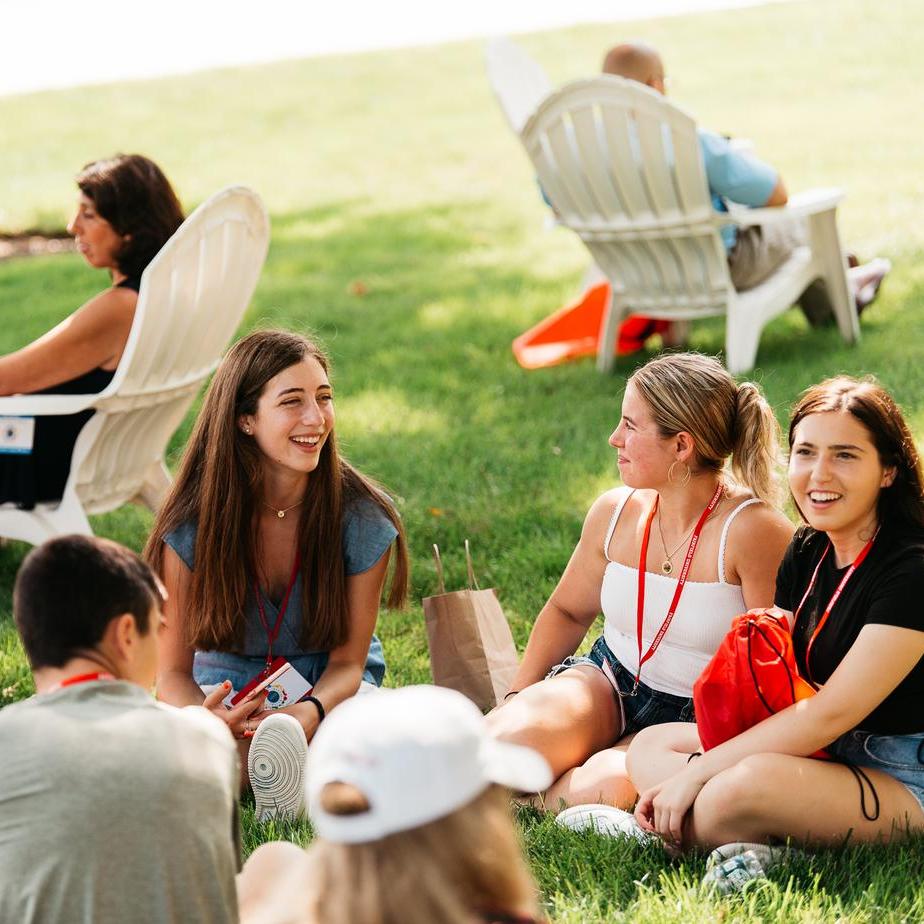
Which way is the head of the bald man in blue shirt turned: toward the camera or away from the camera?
away from the camera

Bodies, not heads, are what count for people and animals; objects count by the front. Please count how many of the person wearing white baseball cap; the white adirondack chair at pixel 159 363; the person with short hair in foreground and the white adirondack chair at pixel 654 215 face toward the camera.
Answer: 0

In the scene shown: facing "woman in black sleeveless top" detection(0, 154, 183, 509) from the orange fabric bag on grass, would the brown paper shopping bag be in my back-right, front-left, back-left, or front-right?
front-left

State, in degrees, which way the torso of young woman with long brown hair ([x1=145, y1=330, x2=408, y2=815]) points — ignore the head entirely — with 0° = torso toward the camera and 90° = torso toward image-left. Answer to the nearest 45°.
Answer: approximately 0°

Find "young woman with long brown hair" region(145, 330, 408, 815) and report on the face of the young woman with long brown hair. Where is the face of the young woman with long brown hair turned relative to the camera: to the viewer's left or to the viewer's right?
to the viewer's right

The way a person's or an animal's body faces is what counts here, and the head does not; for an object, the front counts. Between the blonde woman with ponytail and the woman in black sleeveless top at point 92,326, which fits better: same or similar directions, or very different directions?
same or similar directions

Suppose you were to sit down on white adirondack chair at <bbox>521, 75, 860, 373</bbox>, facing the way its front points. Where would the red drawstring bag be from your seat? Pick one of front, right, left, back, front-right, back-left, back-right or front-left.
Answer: back-right

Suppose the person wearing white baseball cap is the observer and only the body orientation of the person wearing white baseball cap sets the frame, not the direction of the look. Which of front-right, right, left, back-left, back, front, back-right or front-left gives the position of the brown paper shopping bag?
front-left

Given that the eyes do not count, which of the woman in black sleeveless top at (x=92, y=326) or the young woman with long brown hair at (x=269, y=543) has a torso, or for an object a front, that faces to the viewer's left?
the woman in black sleeveless top

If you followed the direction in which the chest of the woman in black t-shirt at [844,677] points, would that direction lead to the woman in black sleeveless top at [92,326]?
no

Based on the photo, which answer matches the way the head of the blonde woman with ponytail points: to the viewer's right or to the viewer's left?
to the viewer's left

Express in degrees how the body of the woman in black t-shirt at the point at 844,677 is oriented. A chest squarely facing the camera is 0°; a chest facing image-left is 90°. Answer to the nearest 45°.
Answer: approximately 45°

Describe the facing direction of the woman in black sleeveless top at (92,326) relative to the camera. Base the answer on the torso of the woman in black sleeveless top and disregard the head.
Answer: to the viewer's left

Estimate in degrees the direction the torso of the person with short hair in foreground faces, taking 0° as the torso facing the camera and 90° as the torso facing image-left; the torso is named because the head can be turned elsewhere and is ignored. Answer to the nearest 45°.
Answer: approximately 180°

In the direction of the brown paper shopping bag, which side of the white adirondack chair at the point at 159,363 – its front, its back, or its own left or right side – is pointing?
back

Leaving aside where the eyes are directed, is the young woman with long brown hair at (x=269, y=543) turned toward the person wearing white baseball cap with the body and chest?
yes

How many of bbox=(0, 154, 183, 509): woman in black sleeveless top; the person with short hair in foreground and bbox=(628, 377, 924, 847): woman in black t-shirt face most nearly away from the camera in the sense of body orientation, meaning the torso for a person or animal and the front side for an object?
1

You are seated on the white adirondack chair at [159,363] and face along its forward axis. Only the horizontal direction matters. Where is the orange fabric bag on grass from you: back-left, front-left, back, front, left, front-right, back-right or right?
right

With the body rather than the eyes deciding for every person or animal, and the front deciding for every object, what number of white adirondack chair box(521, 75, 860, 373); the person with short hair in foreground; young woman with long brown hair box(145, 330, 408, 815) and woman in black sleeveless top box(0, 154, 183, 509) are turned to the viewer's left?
1

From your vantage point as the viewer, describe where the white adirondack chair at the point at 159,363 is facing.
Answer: facing away from the viewer and to the left of the viewer
